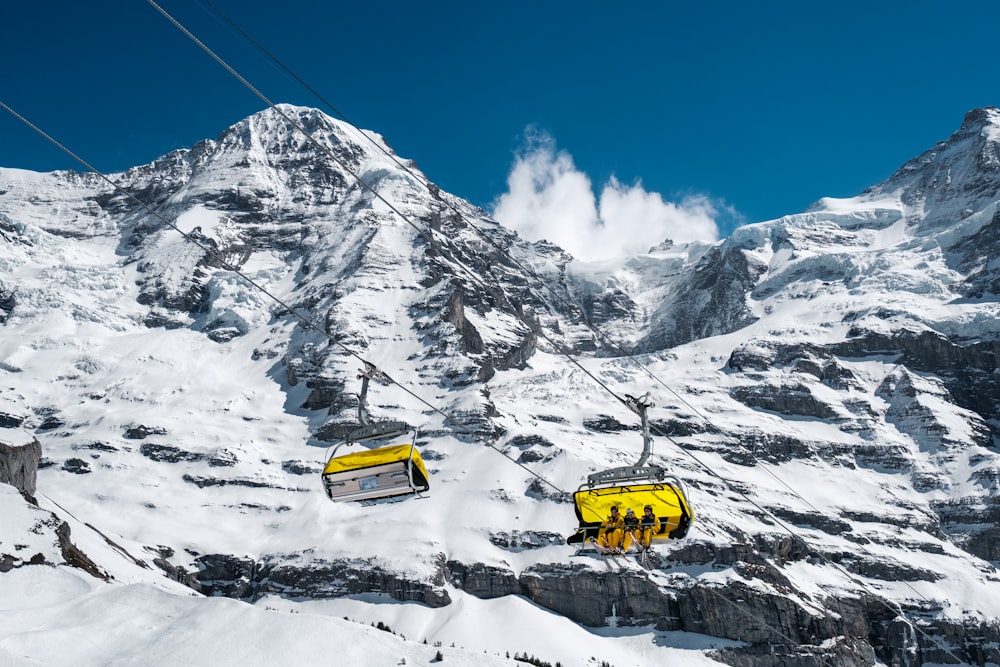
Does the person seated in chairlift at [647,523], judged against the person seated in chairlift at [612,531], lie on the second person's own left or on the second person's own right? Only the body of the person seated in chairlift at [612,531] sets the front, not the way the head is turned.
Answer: on the second person's own left

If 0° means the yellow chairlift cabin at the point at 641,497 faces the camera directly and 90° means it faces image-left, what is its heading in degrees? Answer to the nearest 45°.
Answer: approximately 45°

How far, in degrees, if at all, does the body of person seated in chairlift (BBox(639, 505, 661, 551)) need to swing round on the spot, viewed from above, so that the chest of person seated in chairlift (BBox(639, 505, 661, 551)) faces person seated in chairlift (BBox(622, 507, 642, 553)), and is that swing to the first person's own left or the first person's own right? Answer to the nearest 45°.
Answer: approximately 45° to the first person's own right

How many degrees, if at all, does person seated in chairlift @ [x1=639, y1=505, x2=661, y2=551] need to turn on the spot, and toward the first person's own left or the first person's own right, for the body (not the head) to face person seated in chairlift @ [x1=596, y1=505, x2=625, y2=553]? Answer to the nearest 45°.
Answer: approximately 45° to the first person's own right
